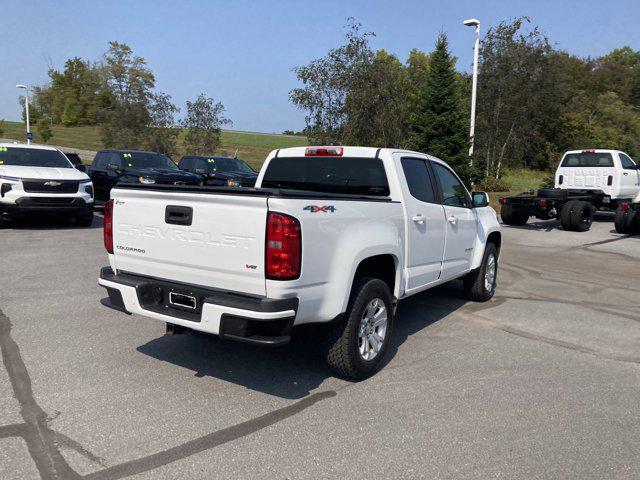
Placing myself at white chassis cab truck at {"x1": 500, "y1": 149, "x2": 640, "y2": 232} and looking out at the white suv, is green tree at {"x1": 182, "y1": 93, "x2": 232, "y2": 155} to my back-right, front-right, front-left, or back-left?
front-right

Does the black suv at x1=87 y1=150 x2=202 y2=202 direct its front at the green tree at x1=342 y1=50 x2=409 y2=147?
no

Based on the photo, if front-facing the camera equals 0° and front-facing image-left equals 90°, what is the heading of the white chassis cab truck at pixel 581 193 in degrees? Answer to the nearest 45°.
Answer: approximately 225°

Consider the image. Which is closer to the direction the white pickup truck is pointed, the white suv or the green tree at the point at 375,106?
the green tree

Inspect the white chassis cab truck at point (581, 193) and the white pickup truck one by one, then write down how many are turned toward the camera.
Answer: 0

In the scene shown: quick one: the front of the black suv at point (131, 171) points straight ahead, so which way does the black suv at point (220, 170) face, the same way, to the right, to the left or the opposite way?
the same way

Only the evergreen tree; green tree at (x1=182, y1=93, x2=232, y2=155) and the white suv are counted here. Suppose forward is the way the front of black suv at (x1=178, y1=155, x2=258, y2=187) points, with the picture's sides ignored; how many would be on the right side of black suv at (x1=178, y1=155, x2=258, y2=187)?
1

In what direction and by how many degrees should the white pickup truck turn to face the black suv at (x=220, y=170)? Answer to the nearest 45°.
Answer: approximately 45° to its left

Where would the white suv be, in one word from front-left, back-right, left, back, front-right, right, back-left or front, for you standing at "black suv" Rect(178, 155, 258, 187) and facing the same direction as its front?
right

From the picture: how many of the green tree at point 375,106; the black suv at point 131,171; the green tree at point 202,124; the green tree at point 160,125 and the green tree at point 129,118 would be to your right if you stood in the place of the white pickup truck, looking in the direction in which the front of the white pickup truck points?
0

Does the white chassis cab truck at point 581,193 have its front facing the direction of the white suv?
no

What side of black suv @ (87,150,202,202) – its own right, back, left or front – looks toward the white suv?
right

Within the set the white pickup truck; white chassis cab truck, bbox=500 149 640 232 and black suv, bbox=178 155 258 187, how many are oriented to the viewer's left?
0

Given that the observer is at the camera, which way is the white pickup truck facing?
facing away from the viewer and to the right of the viewer

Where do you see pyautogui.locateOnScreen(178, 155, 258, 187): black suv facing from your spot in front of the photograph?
facing the viewer and to the right of the viewer

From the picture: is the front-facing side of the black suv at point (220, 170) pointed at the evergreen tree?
no

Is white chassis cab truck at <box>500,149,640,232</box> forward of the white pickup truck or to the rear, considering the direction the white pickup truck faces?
forward

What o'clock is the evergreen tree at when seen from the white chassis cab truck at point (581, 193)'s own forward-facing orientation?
The evergreen tree is roughly at 9 o'clock from the white chassis cab truck.

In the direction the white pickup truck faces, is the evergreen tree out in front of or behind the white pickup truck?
in front

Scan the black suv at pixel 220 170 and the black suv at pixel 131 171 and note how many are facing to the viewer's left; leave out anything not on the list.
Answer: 0
